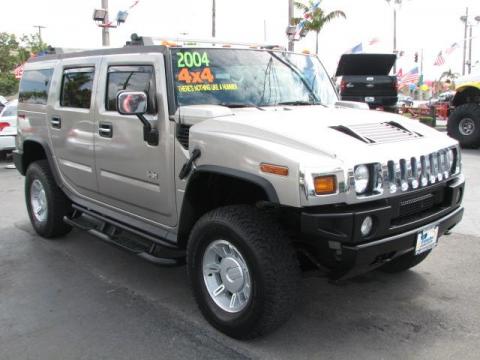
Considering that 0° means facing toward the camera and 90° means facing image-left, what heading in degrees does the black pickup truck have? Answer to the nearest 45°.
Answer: approximately 180°

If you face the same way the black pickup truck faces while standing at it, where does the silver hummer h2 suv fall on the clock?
The silver hummer h2 suv is roughly at 6 o'clock from the black pickup truck.

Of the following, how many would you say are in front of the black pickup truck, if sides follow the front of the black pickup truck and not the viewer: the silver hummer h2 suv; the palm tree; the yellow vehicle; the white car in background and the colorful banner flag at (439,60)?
2

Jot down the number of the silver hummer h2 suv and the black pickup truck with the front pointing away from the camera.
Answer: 1

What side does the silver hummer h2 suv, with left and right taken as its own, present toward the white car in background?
back

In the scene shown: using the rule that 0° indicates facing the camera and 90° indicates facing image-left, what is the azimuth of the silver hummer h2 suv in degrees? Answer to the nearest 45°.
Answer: approximately 315°

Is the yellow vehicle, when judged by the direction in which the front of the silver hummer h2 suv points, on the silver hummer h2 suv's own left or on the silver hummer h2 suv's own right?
on the silver hummer h2 suv's own left

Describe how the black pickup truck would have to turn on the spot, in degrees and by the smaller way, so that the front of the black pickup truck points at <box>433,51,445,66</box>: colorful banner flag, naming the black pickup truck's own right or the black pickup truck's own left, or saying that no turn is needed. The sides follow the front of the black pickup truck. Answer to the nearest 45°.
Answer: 0° — it already faces it

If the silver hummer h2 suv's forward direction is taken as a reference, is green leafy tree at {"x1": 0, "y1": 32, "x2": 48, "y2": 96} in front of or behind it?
behind

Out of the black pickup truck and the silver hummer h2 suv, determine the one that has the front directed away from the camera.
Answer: the black pickup truck
